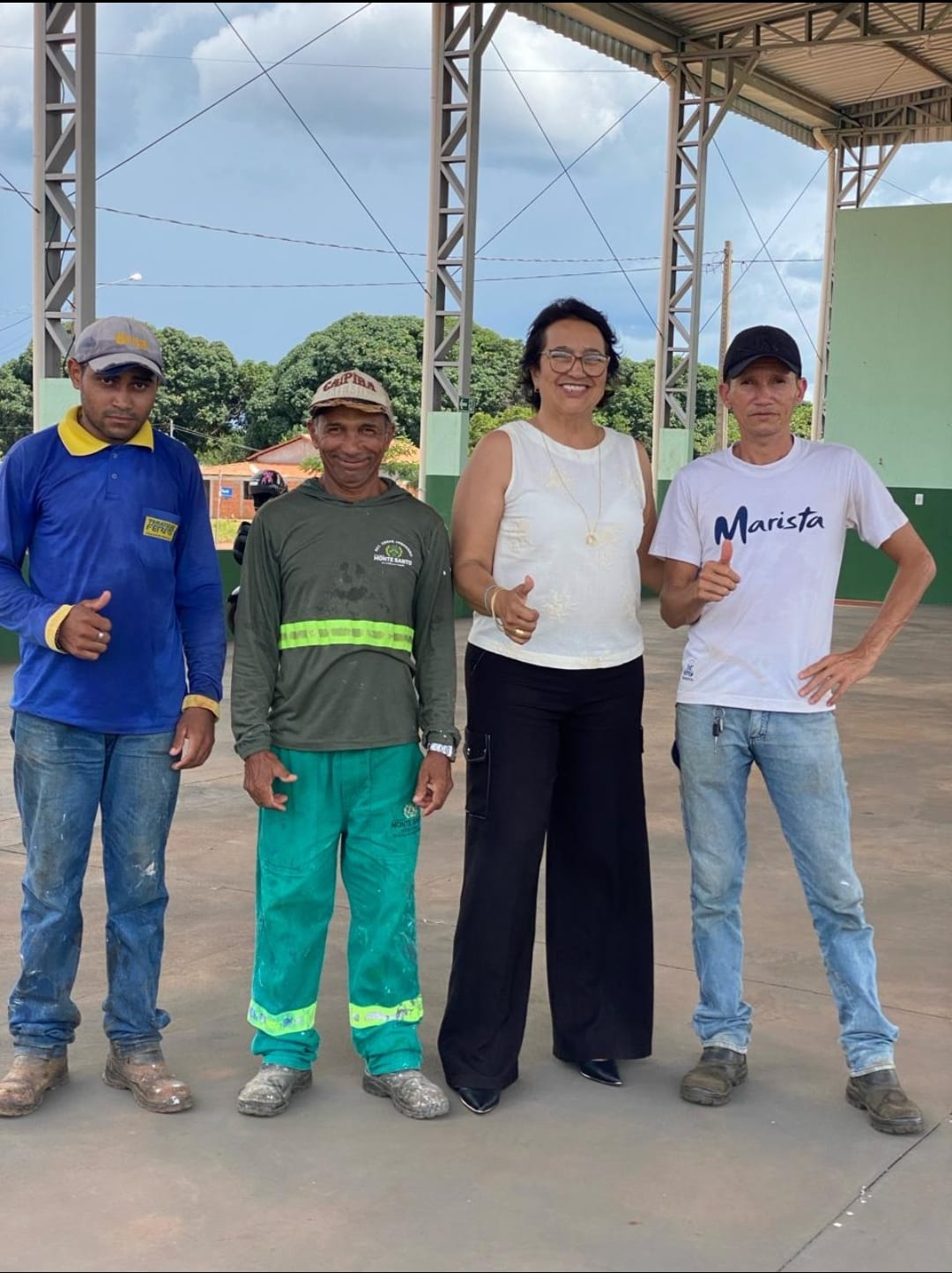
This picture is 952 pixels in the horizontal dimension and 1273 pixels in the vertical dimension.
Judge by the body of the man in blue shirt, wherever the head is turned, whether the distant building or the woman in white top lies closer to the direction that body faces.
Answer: the woman in white top

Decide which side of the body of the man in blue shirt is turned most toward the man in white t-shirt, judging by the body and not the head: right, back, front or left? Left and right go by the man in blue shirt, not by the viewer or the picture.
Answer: left

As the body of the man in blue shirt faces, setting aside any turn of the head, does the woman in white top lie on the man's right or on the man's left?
on the man's left

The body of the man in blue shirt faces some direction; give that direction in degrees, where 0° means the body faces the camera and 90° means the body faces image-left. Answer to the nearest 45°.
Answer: approximately 0°

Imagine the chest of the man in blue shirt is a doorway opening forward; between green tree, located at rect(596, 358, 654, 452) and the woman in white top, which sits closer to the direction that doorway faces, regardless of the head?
the woman in white top

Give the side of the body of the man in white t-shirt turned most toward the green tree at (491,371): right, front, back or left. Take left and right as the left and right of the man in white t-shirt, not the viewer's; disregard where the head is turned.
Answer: back

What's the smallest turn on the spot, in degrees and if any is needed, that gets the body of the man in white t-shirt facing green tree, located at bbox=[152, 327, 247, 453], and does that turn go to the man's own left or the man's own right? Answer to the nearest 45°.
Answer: approximately 135° to the man's own right

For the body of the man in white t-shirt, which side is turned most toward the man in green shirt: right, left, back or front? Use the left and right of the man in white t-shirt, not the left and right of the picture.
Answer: right

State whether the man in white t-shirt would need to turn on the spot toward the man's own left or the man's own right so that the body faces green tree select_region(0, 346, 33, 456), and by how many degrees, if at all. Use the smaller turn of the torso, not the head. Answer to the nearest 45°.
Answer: approximately 135° to the man's own right

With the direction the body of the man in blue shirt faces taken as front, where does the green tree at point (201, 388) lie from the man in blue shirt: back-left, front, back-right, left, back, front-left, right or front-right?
back

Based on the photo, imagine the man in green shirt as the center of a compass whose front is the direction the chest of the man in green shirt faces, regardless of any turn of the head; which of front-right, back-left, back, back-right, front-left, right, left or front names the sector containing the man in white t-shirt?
left

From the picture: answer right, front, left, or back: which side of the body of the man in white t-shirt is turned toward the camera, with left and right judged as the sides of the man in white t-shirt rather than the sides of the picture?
front

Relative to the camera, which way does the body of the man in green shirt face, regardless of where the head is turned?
toward the camera
